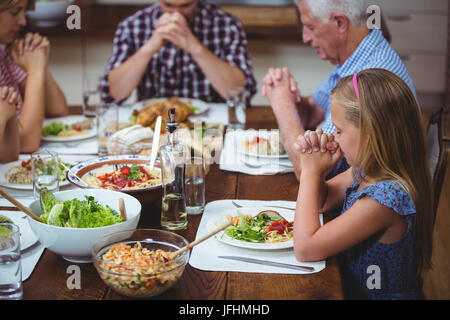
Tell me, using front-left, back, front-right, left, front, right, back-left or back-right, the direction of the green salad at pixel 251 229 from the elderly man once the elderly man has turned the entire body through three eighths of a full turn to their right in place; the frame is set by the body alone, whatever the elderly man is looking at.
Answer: back-right

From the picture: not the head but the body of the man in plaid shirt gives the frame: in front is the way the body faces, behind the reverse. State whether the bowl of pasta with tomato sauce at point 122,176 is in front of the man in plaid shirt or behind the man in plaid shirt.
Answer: in front

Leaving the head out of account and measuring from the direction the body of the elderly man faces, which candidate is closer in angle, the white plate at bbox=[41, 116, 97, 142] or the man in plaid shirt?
the white plate

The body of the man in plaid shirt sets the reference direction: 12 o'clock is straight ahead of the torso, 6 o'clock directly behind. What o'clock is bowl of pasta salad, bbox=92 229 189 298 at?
The bowl of pasta salad is roughly at 12 o'clock from the man in plaid shirt.

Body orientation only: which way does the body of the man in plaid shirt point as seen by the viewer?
toward the camera

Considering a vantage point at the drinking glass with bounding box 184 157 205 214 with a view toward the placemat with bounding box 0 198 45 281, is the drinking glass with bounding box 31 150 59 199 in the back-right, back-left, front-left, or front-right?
front-right

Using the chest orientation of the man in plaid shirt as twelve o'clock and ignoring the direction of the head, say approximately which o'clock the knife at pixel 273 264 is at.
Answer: The knife is roughly at 12 o'clock from the man in plaid shirt.

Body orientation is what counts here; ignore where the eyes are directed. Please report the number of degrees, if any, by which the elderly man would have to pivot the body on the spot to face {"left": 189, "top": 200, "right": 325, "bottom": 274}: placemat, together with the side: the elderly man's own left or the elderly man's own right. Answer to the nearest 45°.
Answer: approximately 90° to the elderly man's own left

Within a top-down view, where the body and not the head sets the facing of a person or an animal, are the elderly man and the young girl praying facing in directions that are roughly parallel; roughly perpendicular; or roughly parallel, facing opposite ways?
roughly parallel

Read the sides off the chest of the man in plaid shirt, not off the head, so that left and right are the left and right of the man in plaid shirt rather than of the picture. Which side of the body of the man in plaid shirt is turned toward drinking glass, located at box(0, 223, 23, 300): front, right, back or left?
front

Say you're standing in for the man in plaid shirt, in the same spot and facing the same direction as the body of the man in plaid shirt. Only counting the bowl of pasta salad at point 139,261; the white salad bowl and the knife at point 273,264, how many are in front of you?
3

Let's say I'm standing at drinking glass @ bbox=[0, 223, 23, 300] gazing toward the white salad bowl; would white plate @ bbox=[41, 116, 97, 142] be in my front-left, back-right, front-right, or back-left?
front-left

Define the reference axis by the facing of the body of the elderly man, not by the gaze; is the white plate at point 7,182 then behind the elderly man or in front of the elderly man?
in front

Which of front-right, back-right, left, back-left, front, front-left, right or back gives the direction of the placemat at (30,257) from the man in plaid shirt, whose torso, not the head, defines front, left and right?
front

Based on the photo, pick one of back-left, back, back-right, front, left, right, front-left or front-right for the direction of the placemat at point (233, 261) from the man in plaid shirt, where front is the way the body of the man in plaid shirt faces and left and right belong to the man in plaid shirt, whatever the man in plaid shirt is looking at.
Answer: front

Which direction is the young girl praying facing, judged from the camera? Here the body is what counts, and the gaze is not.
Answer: to the viewer's left
